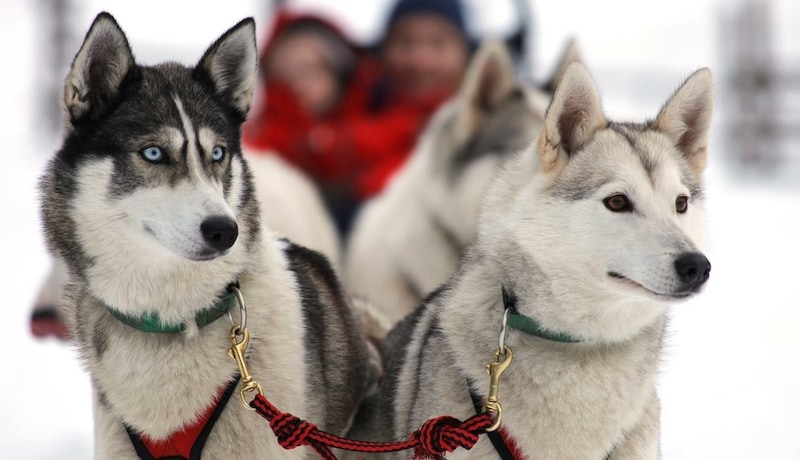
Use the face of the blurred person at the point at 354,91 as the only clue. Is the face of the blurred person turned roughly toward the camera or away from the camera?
toward the camera

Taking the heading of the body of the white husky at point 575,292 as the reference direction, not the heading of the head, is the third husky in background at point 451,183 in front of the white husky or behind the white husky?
behind

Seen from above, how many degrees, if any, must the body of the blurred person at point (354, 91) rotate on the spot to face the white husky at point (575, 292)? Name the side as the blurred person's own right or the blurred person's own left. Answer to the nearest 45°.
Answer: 0° — they already face it

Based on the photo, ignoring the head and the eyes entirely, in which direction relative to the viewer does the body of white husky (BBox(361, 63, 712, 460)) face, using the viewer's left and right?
facing the viewer and to the right of the viewer

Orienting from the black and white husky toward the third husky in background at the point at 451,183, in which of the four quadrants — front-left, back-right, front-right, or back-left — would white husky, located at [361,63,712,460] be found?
front-right

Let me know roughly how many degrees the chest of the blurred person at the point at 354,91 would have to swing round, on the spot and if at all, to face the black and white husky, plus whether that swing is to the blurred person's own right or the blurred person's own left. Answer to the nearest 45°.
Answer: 0° — they already face it

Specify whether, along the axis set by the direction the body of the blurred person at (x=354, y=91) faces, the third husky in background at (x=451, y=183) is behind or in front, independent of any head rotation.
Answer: in front
